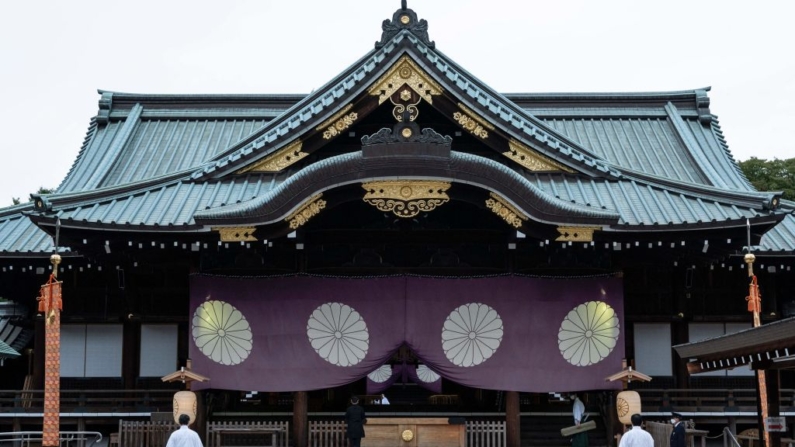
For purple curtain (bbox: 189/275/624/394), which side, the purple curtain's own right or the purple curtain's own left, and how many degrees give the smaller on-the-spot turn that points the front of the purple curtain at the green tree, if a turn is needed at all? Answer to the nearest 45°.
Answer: approximately 135° to the purple curtain's own left

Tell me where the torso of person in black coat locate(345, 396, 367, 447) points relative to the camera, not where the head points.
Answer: away from the camera

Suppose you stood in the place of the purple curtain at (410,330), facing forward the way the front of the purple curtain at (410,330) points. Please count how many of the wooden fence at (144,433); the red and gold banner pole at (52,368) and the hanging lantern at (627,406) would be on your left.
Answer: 1

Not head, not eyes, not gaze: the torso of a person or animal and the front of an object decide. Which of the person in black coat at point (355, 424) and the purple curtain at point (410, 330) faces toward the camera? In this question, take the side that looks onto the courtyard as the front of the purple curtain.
the purple curtain

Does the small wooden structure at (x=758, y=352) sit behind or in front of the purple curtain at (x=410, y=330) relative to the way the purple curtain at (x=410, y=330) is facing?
in front

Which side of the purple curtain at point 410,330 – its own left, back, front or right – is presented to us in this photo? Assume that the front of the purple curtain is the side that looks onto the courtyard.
front

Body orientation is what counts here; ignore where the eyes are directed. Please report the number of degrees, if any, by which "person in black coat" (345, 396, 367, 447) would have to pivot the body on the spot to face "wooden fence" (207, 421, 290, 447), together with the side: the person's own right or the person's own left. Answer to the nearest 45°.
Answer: approximately 45° to the person's own left

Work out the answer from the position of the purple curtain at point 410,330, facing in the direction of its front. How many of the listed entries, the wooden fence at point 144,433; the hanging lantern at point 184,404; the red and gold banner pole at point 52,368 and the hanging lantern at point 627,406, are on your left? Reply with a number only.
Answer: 1

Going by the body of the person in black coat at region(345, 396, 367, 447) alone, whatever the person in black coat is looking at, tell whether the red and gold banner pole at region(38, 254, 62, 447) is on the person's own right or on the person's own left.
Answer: on the person's own left

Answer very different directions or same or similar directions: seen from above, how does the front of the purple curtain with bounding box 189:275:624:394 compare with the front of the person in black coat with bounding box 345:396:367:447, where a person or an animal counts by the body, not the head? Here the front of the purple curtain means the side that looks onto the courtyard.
very different directions

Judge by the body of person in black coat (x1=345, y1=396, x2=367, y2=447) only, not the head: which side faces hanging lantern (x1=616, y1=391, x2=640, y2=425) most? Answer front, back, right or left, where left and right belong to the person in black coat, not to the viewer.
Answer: right

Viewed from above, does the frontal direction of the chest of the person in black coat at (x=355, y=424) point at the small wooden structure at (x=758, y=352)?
no

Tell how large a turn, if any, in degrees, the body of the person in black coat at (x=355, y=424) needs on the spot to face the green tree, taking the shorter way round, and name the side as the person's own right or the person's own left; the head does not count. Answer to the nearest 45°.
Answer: approximately 45° to the person's own right
